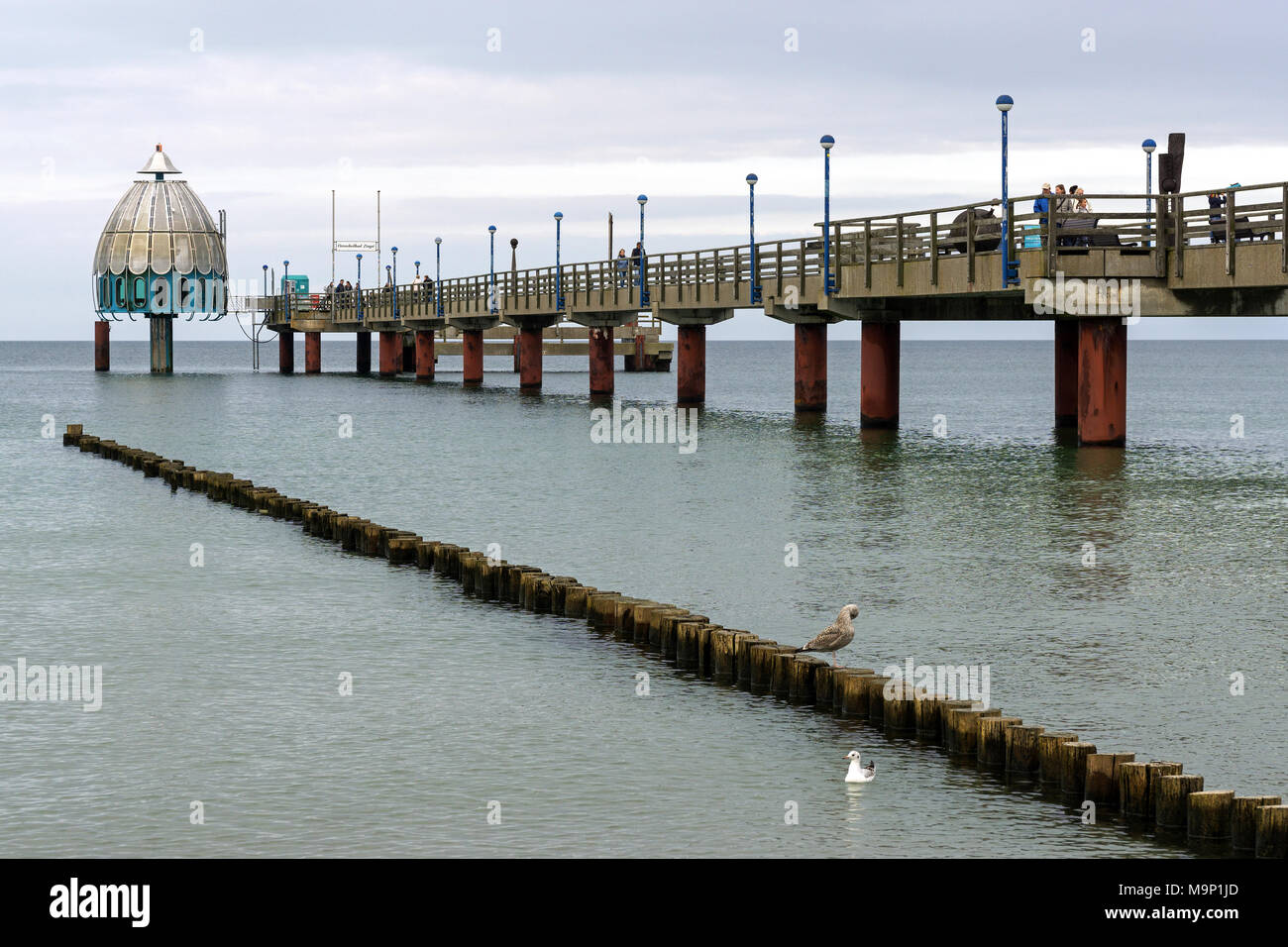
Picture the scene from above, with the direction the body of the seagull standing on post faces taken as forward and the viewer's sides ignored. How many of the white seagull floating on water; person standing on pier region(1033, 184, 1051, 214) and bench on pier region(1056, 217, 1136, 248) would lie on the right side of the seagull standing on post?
1

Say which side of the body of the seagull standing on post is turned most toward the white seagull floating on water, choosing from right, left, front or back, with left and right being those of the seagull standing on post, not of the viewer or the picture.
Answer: right

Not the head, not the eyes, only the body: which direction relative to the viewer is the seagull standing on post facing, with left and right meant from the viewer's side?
facing to the right of the viewer

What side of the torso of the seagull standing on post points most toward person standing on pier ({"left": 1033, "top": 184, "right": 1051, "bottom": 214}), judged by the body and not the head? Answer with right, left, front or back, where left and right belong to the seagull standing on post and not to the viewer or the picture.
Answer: left

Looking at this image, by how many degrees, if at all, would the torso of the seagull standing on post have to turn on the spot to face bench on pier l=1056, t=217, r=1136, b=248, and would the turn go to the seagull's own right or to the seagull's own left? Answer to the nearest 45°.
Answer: approximately 90° to the seagull's own left
